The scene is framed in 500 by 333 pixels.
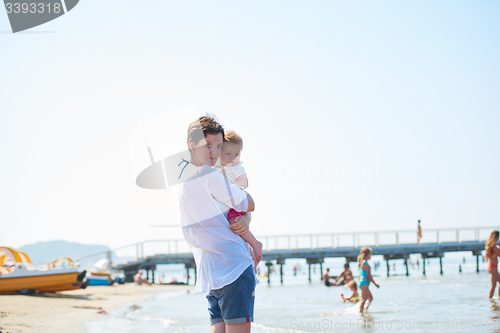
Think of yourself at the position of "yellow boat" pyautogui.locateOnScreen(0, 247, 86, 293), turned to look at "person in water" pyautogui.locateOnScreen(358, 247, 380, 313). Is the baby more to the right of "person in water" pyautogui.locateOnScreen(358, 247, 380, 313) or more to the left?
right

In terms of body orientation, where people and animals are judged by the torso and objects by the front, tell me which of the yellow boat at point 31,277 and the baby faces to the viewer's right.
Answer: the yellow boat

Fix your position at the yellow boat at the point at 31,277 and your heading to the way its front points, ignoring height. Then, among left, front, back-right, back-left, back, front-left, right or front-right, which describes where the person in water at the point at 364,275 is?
front-right

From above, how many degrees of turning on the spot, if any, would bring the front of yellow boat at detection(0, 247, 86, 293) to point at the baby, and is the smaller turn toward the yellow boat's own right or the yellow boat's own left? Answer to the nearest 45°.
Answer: approximately 90° to the yellow boat's own right
